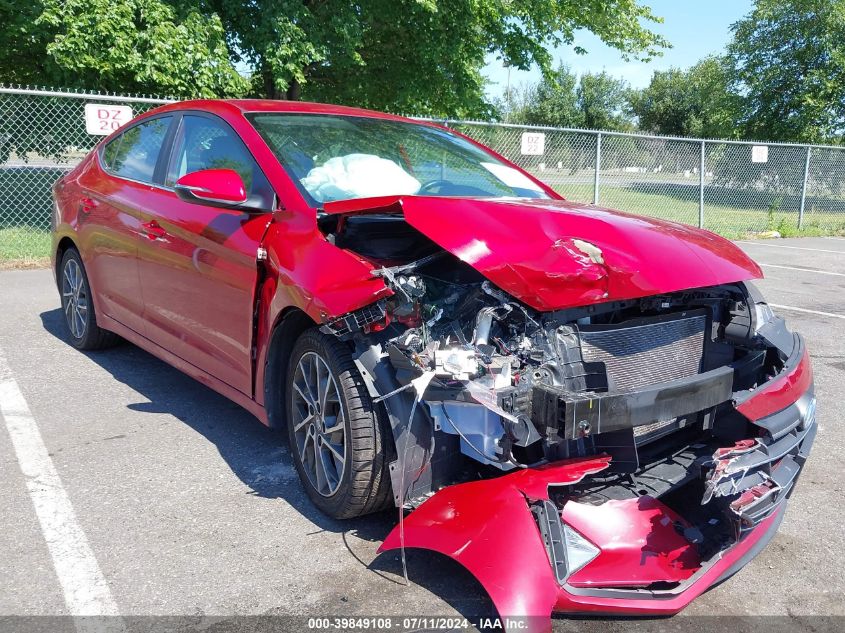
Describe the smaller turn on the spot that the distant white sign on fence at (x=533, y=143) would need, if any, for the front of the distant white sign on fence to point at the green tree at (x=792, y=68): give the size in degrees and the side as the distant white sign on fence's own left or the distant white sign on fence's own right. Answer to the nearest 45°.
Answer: approximately 135° to the distant white sign on fence's own left

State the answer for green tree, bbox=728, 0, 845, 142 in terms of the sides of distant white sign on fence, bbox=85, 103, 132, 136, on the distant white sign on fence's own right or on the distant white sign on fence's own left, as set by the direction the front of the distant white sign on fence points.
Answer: on the distant white sign on fence's own left

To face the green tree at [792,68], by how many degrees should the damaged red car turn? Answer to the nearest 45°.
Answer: approximately 90° to its left

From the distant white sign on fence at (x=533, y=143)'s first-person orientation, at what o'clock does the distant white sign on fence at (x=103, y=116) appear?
the distant white sign on fence at (x=103, y=116) is roughly at 2 o'clock from the distant white sign on fence at (x=533, y=143).

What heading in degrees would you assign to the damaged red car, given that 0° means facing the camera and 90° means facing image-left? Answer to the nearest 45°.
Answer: approximately 315°

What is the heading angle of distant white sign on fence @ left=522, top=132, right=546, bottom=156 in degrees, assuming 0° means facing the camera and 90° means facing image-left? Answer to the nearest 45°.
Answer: approximately 0°

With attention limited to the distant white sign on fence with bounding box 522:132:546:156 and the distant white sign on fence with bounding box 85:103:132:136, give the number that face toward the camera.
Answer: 2

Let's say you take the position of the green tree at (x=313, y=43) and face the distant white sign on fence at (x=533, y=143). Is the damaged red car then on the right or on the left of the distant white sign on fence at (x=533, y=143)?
right
